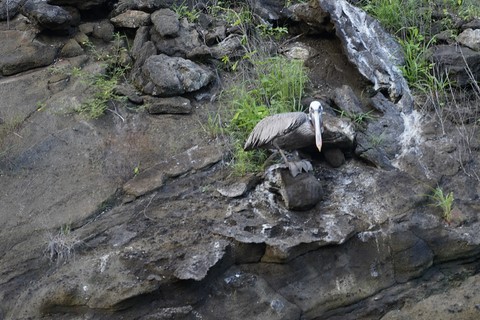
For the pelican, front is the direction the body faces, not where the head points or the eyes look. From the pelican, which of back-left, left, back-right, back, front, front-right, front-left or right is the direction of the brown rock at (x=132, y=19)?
back-left

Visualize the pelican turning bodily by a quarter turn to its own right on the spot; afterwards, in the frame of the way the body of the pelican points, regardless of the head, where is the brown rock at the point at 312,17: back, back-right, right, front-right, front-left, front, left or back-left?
back

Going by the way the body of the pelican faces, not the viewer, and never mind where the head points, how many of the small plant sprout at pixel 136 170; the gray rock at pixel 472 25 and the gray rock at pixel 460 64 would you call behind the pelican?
1

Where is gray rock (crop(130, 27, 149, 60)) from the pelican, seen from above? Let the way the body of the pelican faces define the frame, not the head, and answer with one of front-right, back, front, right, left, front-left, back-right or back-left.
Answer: back-left

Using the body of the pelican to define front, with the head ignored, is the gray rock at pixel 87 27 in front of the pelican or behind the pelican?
behind

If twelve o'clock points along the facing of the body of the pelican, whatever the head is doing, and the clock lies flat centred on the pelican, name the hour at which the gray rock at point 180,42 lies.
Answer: The gray rock is roughly at 8 o'clock from the pelican.

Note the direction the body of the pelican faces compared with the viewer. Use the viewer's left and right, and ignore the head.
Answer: facing to the right of the viewer

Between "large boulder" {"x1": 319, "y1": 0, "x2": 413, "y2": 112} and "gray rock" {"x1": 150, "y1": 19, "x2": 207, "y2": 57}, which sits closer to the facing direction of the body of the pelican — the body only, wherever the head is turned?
the large boulder

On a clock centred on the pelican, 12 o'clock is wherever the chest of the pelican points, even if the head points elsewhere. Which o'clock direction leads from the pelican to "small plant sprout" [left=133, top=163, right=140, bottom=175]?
The small plant sprout is roughly at 6 o'clock from the pelican.

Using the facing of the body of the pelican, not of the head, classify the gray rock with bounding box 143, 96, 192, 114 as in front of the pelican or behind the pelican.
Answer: behind

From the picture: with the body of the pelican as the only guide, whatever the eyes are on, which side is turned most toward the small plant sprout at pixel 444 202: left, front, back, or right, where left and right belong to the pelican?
front

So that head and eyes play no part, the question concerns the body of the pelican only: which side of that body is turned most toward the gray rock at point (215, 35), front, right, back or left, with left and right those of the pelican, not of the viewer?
back

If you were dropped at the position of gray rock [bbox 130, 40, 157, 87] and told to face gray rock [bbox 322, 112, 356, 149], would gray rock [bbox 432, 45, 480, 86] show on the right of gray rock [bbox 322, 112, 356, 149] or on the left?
left

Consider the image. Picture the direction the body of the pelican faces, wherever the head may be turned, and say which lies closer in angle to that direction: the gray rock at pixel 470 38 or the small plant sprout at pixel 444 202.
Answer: the small plant sprout

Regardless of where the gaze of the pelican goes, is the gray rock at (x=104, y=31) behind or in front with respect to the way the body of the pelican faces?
behind

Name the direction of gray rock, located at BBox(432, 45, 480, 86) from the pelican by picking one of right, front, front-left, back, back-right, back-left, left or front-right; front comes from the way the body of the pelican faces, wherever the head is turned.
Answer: front-left

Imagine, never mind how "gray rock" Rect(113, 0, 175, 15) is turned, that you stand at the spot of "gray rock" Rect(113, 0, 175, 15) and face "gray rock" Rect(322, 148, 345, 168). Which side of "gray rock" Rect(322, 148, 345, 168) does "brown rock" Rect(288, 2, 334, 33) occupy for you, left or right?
left
